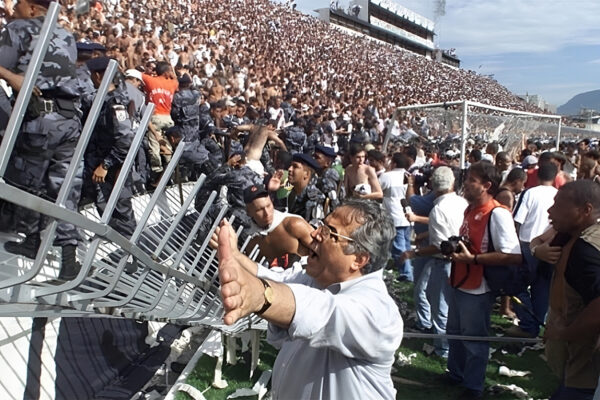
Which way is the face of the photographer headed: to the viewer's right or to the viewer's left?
to the viewer's left

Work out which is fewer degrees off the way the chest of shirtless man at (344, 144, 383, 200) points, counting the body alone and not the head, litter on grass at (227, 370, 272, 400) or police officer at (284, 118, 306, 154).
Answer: the litter on grass

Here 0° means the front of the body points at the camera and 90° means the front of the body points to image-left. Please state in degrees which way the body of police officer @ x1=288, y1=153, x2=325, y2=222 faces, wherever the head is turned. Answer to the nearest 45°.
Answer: approximately 90°

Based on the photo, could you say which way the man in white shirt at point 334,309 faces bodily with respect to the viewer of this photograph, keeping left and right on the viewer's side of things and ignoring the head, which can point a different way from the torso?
facing to the left of the viewer

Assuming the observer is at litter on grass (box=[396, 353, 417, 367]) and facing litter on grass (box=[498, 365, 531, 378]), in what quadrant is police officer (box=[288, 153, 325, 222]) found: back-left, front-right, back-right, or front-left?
back-left

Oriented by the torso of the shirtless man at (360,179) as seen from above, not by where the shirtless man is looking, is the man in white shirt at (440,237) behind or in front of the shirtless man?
in front

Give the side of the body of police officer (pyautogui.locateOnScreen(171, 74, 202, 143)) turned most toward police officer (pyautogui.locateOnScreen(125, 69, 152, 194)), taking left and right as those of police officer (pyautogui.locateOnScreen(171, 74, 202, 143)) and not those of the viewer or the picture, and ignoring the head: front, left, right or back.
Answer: back
